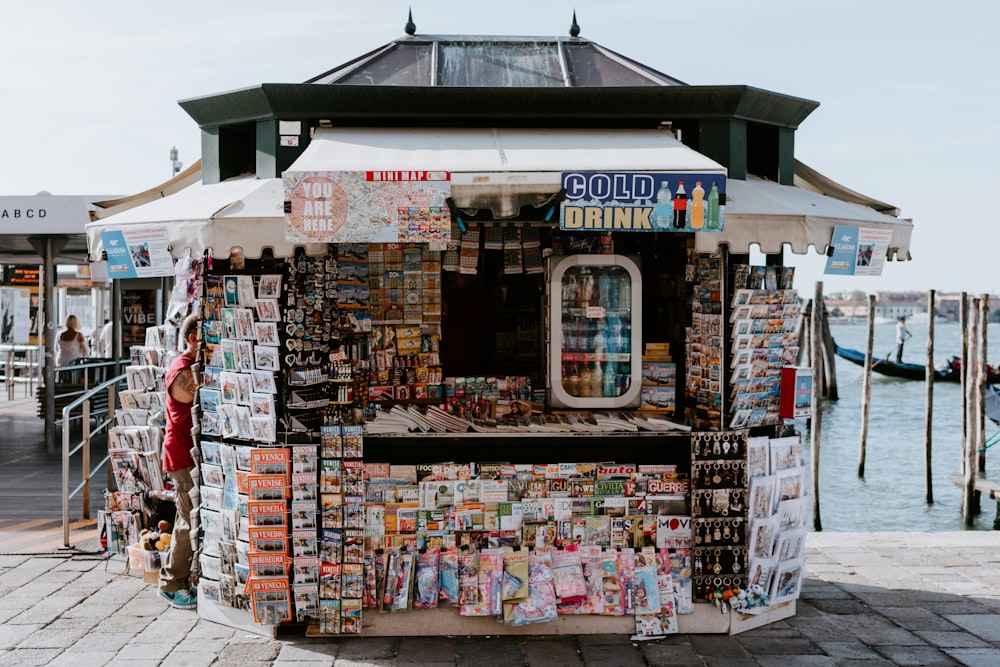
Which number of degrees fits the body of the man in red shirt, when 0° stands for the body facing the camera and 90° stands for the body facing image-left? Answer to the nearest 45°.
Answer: approximately 270°

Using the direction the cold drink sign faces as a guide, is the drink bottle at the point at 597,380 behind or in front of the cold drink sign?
behind

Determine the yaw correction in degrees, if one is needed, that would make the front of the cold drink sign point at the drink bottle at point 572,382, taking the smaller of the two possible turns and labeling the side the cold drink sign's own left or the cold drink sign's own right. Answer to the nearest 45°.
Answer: approximately 180°

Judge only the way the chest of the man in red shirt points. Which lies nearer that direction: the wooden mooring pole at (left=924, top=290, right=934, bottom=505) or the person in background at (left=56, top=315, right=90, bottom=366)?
the wooden mooring pole

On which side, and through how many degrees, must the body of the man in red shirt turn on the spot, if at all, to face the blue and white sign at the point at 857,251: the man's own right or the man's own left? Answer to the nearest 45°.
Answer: approximately 45° to the man's own right

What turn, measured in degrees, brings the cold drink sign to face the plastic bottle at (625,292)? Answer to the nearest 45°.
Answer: approximately 180°

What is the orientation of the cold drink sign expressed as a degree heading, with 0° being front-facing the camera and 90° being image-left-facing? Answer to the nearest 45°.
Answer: approximately 0°

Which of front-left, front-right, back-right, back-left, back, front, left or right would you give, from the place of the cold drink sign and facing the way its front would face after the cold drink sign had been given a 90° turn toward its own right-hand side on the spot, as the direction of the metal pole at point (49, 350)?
front-right

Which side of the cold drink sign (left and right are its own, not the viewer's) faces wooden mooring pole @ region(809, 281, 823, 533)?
back
